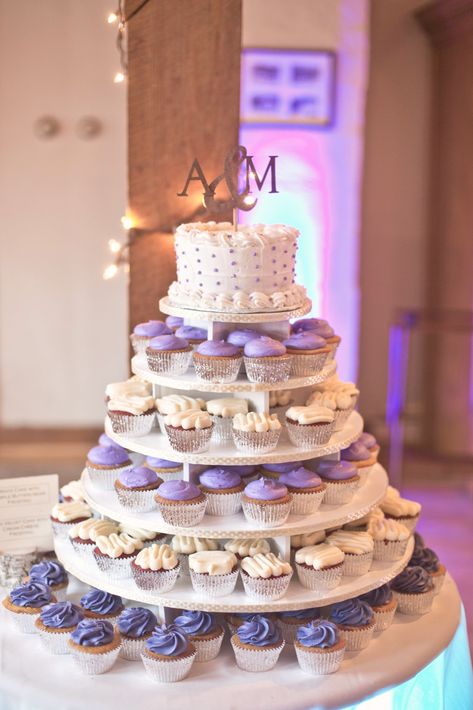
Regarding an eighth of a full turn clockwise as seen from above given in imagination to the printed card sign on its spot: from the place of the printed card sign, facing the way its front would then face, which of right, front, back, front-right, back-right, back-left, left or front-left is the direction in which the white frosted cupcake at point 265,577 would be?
left

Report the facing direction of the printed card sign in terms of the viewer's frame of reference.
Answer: facing the viewer

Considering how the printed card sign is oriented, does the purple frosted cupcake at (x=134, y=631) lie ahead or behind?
ahead

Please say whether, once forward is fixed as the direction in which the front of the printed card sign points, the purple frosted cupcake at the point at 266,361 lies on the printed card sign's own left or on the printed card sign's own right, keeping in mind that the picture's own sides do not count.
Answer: on the printed card sign's own left

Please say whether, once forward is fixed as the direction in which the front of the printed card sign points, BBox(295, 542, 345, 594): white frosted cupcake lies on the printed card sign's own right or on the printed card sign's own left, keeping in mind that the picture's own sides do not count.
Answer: on the printed card sign's own left

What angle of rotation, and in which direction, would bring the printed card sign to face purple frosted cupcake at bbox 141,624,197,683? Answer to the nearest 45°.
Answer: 0° — it already faces it

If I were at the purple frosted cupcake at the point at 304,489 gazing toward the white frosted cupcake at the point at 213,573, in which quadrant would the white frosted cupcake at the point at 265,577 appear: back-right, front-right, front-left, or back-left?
front-left

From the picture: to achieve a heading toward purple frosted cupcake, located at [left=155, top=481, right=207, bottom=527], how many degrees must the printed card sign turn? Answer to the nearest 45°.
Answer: approximately 45° to its left

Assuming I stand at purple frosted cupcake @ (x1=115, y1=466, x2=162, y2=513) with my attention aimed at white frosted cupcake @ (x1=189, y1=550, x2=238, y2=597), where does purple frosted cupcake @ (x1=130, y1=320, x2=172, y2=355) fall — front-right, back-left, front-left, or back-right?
back-left

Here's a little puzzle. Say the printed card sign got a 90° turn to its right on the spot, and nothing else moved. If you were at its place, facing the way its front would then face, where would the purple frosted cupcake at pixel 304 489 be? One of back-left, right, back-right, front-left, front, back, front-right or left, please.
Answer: back-left

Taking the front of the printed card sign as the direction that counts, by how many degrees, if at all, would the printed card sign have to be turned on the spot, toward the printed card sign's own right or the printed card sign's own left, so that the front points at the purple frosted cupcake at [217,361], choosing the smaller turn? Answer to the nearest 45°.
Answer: approximately 45° to the printed card sign's own left

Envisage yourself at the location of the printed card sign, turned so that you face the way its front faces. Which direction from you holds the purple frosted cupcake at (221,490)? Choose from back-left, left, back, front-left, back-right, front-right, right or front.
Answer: front-left

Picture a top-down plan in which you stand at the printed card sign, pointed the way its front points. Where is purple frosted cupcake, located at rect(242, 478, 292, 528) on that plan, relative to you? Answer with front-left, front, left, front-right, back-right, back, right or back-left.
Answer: front-left

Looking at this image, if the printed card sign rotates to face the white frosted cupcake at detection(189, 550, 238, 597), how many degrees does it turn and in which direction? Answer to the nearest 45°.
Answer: approximately 45° to its left

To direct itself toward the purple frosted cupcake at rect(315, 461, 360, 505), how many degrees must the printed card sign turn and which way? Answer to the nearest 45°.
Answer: approximately 45° to its left
